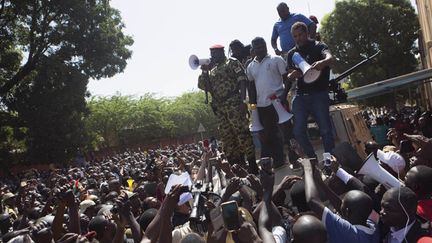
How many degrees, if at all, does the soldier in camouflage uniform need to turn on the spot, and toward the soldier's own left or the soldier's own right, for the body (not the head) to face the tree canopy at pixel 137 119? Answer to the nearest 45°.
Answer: approximately 135° to the soldier's own right

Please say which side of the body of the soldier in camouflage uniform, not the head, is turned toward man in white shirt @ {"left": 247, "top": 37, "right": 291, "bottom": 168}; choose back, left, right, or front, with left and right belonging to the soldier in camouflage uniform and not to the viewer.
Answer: left

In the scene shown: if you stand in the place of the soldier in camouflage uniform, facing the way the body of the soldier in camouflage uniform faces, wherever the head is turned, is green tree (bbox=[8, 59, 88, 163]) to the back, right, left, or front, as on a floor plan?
right

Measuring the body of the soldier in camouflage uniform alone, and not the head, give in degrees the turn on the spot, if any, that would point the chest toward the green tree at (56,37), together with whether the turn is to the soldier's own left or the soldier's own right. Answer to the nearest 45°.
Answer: approximately 90° to the soldier's own right

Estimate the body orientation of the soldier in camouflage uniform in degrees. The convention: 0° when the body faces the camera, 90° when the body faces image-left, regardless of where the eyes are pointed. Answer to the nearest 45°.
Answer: approximately 45°

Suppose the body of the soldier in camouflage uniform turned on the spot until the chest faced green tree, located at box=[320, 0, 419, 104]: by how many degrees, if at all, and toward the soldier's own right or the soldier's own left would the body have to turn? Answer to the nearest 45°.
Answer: approximately 180°
